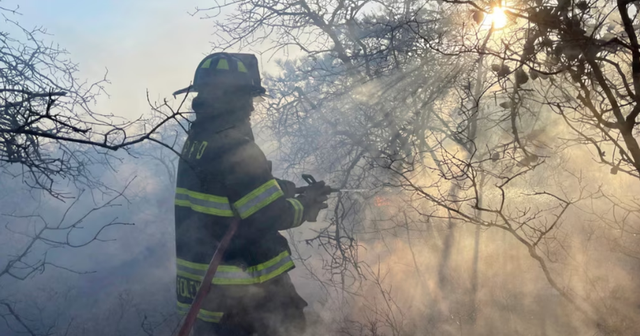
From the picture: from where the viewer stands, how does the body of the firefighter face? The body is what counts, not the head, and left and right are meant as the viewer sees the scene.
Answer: facing away from the viewer and to the right of the viewer
